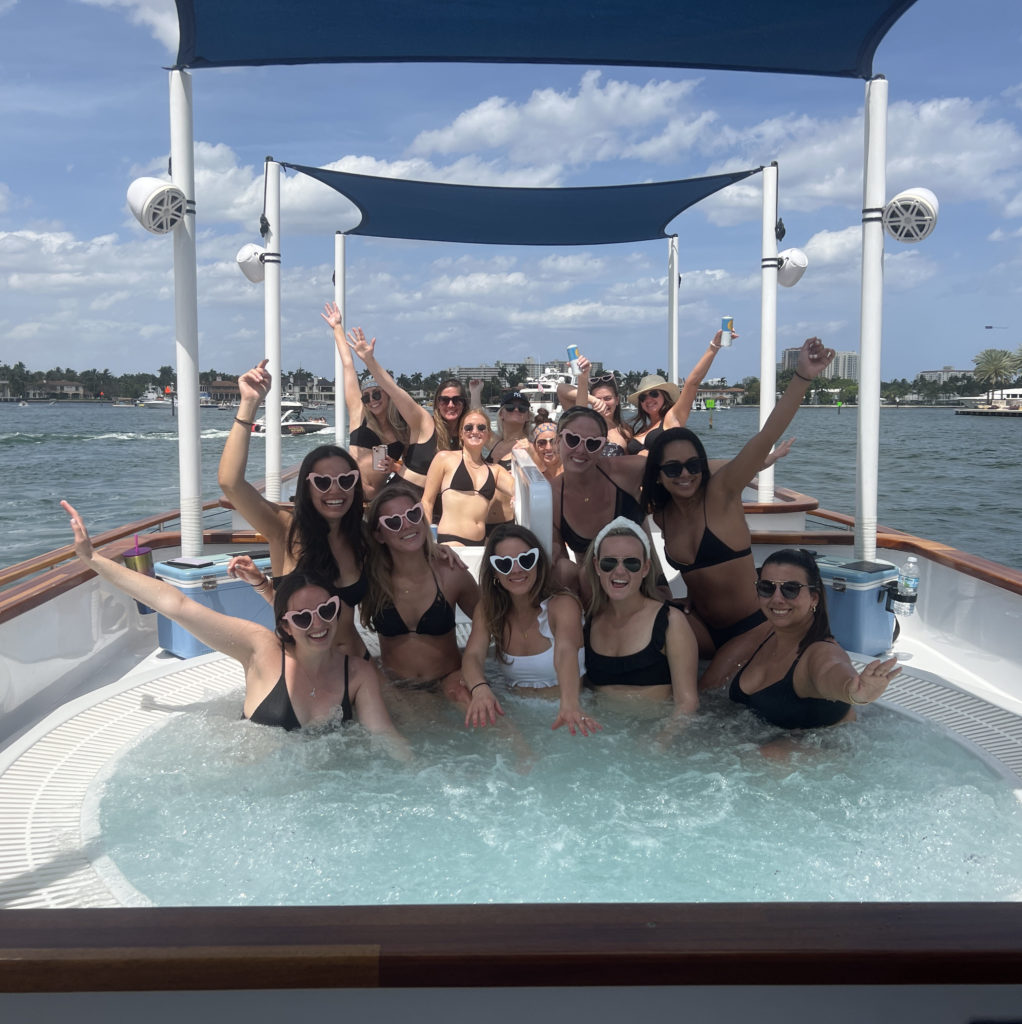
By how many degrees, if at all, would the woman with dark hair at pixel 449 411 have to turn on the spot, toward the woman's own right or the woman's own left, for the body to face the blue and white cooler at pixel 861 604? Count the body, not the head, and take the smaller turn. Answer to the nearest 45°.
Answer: approximately 45° to the woman's own left

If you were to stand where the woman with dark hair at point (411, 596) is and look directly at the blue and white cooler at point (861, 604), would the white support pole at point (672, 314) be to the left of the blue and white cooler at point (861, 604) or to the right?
left

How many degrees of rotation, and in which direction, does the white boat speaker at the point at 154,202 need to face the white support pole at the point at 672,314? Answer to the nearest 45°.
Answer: approximately 90° to its left

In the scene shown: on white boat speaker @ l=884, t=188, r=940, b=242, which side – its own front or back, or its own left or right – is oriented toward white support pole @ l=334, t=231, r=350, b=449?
right

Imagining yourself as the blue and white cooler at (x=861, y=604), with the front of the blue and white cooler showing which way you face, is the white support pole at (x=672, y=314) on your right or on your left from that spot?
on your right

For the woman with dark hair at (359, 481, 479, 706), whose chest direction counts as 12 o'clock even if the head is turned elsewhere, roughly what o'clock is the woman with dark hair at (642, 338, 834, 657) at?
the woman with dark hair at (642, 338, 834, 657) is roughly at 9 o'clock from the woman with dark hair at (359, 481, 479, 706).

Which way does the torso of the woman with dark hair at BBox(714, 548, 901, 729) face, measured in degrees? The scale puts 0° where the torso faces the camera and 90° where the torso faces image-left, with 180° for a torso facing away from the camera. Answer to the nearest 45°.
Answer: approximately 45°
